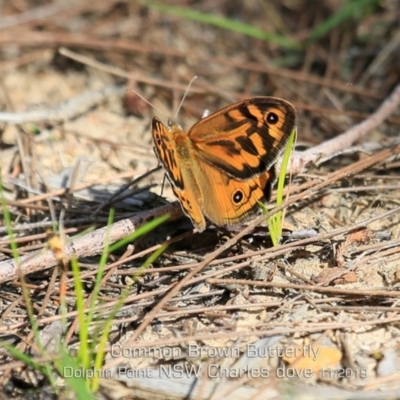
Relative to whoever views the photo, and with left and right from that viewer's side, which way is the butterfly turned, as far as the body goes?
facing away from the viewer and to the left of the viewer

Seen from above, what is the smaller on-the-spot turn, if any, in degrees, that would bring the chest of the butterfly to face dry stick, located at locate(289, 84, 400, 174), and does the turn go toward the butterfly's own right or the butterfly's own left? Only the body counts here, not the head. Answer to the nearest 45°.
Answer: approximately 90° to the butterfly's own right
